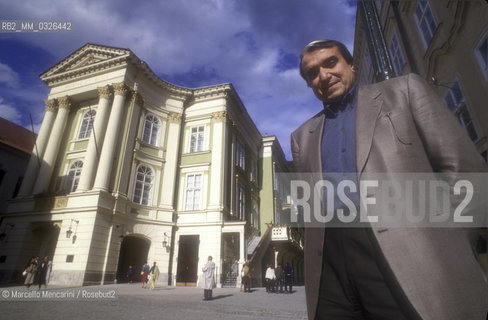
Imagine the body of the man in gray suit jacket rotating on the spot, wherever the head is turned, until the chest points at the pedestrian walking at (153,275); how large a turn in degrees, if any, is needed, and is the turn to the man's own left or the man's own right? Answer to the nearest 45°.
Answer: approximately 90° to the man's own right

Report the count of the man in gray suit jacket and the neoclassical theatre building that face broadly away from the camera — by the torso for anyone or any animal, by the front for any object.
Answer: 0

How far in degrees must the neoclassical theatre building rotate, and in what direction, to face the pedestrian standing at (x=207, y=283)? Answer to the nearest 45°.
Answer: approximately 45° to its left

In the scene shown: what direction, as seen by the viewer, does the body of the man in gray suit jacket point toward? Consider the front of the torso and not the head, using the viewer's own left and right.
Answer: facing the viewer and to the left of the viewer

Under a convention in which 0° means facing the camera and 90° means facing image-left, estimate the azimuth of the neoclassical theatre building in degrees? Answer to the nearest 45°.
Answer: approximately 45°

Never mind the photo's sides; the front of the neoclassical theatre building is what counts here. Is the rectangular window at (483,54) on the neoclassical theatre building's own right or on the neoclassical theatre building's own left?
on the neoclassical theatre building's own left

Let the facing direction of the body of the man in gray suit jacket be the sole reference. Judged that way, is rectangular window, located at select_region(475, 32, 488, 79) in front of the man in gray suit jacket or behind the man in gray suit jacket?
behind

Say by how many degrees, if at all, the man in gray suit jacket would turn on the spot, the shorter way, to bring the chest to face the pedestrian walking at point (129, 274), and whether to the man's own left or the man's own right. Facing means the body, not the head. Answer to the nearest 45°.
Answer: approximately 90° to the man's own right
